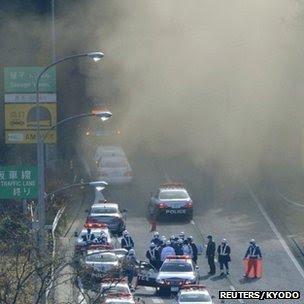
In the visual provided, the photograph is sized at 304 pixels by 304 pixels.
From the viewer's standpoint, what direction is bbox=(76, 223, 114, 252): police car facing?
away from the camera

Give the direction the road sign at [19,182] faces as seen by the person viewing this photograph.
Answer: facing the viewer

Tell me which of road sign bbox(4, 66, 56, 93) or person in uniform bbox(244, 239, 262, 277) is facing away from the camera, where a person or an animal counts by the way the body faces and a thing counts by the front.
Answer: the person in uniform

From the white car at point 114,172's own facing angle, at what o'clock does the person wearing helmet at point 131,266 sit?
The person wearing helmet is roughly at 6 o'clock from the white car.

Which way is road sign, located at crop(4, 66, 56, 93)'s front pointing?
toward the camera
